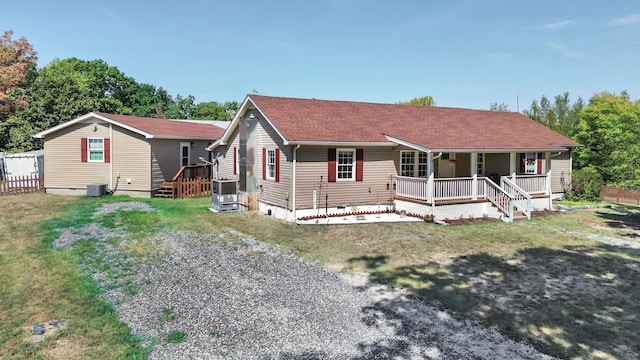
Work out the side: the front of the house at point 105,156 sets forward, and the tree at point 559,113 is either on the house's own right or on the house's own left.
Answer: on the house's own left

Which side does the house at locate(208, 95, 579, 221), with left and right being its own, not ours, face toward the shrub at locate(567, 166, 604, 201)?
left

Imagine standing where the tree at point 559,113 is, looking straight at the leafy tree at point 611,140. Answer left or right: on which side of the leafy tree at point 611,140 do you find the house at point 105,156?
right

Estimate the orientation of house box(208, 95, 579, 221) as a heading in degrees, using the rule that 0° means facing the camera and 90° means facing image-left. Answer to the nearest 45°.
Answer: approximately 315°

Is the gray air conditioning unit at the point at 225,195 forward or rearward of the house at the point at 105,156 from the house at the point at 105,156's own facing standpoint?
forward

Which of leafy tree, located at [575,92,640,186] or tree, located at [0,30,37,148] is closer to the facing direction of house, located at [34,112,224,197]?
the leafy tree

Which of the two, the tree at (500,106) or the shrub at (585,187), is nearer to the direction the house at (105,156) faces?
the shrub

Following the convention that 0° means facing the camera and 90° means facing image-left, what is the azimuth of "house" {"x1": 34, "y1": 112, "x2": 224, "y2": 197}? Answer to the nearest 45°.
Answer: approximately 315°

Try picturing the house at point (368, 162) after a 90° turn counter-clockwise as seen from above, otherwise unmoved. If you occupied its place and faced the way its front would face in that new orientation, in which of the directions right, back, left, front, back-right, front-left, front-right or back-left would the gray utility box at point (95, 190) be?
back-left

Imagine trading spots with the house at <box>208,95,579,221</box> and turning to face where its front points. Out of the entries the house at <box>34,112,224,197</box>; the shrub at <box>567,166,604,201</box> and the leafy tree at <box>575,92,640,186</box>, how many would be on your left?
2
